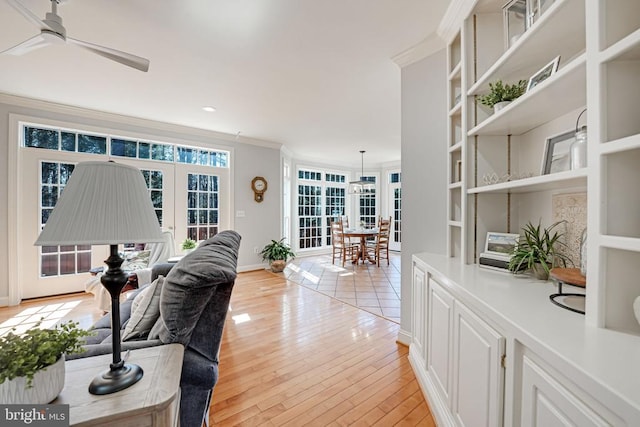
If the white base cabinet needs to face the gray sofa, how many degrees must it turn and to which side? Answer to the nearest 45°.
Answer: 0° — it already faces it

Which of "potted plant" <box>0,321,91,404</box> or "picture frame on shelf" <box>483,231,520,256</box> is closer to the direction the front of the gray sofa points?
the potted plant

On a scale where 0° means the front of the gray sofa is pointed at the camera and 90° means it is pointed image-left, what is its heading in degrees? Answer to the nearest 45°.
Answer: approximately 90°

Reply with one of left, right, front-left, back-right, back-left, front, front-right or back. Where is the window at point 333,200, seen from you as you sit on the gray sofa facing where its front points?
back-right

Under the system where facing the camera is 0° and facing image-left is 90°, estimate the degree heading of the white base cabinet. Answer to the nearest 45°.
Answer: approximately 45°

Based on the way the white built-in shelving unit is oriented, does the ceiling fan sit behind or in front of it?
in front
